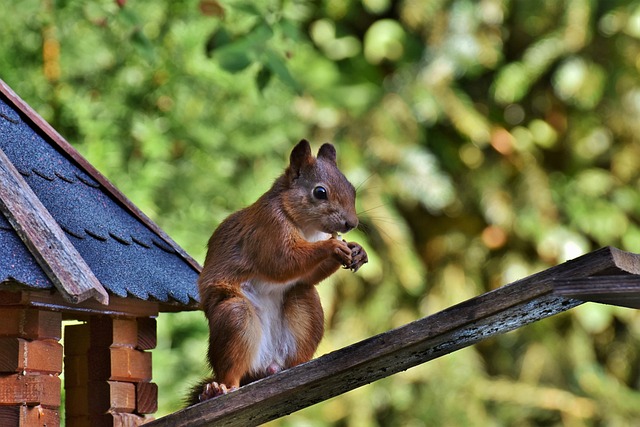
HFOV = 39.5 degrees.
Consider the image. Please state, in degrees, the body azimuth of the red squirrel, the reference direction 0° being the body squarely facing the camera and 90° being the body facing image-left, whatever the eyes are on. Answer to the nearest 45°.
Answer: approximately 315°
